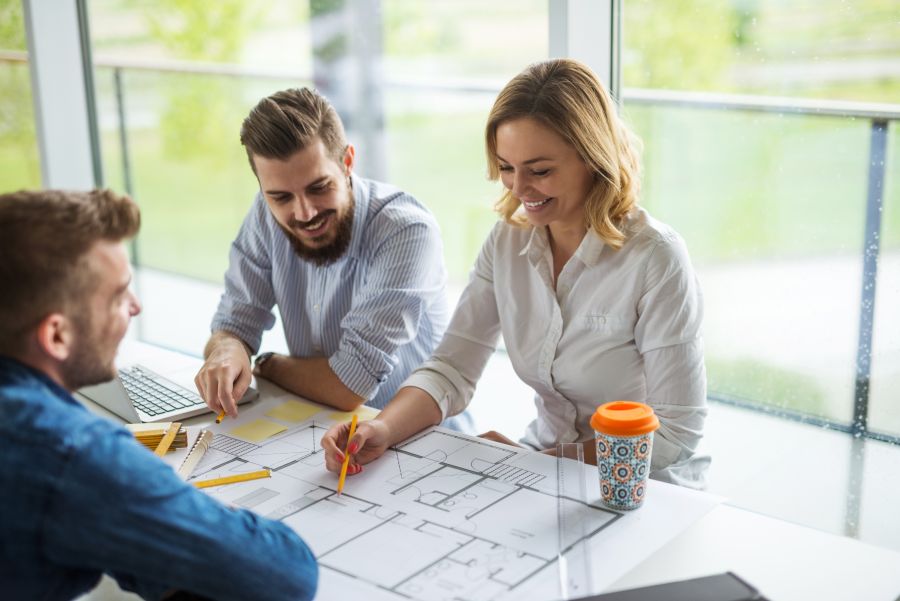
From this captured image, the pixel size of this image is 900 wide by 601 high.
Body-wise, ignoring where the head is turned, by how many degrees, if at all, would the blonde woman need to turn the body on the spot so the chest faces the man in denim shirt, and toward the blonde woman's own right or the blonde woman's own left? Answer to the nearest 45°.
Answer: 0° — they already face them

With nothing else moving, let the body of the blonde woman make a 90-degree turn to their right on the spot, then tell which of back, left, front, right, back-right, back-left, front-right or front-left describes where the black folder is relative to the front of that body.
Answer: back-left

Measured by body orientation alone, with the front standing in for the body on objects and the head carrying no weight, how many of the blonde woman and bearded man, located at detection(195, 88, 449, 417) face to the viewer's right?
0

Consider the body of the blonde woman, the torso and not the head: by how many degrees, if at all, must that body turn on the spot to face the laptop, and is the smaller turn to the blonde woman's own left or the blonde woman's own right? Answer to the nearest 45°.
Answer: approximately 45° to the blonde woman's own right

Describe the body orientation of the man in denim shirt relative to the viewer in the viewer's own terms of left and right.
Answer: facing away from the viewer and to the right of the viewer

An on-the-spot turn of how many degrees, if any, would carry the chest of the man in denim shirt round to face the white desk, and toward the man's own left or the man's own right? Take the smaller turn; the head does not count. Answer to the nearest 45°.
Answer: approximately 45° to the man's own right

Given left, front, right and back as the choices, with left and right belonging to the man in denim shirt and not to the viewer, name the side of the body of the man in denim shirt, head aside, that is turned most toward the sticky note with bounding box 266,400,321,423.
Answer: front

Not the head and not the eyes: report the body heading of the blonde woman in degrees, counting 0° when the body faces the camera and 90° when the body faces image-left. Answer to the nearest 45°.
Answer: approximately 45°

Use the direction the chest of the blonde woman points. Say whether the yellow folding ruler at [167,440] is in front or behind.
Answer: in front

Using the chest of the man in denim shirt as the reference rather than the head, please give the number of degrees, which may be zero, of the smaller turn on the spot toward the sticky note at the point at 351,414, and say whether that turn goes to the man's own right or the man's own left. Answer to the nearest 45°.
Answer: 0° — they already face it

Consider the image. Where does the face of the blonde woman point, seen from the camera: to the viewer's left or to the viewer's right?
to the viewer's left

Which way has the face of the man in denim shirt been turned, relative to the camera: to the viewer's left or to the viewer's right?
to the viewer's right
